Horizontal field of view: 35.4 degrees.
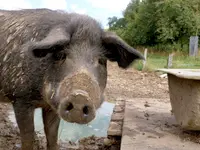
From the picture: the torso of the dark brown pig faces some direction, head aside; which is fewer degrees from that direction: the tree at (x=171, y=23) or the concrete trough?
the concrete trough

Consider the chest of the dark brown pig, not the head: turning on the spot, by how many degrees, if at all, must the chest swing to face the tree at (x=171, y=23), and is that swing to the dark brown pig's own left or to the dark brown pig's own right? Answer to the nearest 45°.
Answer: approximately 135° to the dark brown pig's own left

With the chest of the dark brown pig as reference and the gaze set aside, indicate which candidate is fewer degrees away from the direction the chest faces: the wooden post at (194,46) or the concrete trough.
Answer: the concrete trough

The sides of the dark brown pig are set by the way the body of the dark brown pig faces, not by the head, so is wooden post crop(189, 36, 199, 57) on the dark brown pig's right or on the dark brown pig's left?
on the dark brown pig's left

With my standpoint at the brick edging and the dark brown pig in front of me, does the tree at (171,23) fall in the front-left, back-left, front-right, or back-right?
back-right

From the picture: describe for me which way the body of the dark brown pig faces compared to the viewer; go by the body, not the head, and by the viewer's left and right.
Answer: facing the viewer and to the right of the viewer

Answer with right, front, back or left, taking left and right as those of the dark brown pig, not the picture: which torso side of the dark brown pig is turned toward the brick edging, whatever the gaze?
left
